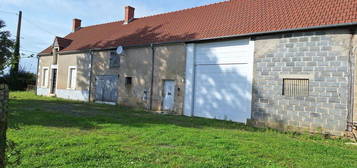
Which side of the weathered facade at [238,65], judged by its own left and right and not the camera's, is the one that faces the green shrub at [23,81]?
right

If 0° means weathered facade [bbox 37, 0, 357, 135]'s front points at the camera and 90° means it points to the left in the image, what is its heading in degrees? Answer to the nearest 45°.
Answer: approximately 45°
